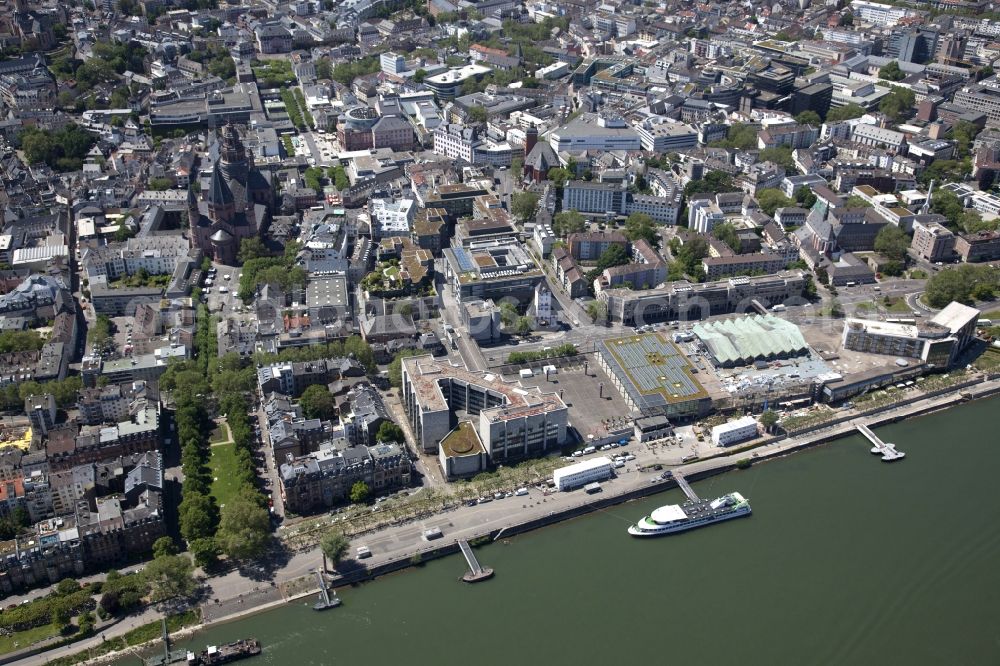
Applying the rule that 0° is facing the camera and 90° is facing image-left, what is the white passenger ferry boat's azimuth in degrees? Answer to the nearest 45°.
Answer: approximately 45°

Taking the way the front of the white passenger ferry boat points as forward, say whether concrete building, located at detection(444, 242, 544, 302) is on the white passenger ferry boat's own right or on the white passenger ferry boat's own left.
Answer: on the white passenger ferry boat's own right

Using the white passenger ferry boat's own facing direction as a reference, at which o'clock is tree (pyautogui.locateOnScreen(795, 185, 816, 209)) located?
The tree is roughly at 5 o'clock from the white passenger ferry boat.

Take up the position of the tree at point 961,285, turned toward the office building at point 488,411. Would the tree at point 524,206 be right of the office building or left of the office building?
right

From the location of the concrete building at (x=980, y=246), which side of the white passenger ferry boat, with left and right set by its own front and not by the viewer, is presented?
back

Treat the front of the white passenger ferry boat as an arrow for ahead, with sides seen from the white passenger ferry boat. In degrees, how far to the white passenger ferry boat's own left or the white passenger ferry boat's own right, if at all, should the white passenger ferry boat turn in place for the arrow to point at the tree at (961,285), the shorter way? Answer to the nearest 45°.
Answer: approximately 180°

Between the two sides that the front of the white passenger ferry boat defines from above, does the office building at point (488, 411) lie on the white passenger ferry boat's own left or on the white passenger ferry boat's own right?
on the white passenger ferry boat's own right

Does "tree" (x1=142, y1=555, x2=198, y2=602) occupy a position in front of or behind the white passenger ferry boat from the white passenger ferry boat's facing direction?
in front

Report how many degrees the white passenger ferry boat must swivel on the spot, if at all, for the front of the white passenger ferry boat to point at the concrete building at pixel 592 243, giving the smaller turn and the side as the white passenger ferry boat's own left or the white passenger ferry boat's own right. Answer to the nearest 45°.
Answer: approximately 135° to the white passenger ferry boat's own right

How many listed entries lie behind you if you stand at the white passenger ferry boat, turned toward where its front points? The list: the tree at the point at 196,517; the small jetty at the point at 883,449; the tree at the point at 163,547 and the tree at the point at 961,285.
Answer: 2

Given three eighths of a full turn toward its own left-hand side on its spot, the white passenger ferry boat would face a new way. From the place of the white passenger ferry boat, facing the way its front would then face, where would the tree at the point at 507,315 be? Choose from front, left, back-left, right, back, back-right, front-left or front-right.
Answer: back-left

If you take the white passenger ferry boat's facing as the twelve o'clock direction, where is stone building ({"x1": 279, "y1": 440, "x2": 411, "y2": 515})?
The stone building is roughly at 1 o'clock from the white passenger ferry boat.

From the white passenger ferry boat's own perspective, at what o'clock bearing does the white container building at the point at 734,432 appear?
The white container building is roughly at 5 o'clock from the white passenger ferry boat.

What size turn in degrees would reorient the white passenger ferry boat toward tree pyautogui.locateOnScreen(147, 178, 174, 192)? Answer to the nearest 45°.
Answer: approximately 90° to its right

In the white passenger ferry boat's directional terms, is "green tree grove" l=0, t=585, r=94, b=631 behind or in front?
in front

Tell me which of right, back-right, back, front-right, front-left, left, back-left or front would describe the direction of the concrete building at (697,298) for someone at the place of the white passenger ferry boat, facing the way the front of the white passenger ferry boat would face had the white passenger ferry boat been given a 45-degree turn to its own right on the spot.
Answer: right

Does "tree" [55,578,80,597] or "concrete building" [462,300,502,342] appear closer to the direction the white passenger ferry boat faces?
the tree
